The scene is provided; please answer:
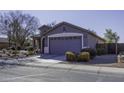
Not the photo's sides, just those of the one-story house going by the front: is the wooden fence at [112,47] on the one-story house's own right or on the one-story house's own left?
on the one-story house's own left

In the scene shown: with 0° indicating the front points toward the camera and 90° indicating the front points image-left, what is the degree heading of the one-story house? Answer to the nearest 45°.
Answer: approximately 0°

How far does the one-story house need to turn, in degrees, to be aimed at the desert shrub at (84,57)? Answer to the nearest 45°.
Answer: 0° — it already faces it

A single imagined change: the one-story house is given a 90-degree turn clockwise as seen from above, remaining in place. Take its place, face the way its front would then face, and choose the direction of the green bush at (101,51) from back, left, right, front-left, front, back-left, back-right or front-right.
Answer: back

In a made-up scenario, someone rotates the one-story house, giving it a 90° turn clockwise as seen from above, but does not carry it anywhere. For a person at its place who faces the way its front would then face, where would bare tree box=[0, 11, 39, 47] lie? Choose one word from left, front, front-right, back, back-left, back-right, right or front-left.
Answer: front-right

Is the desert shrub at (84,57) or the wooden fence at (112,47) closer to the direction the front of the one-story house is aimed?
the desert shrub
